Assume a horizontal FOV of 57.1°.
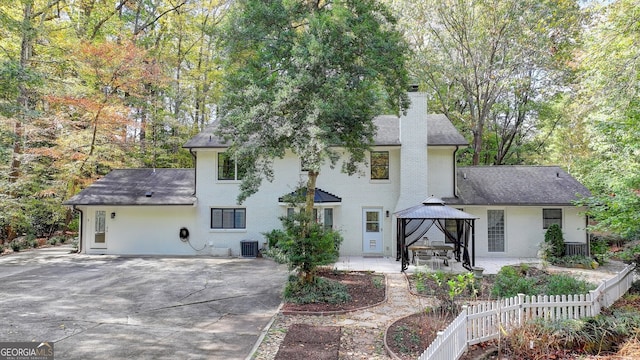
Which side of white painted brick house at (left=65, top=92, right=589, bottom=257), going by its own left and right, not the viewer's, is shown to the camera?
back

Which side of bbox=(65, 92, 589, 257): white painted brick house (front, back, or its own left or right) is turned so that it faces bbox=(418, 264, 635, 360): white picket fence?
back

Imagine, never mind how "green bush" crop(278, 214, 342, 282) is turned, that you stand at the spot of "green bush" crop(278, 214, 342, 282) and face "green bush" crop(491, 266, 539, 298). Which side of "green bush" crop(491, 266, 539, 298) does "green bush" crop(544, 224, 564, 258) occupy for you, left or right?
left

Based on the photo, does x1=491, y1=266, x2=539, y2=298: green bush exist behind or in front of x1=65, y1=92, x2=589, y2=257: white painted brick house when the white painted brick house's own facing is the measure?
in front

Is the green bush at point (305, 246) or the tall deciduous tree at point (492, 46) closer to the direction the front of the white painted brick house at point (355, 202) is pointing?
the green bush
